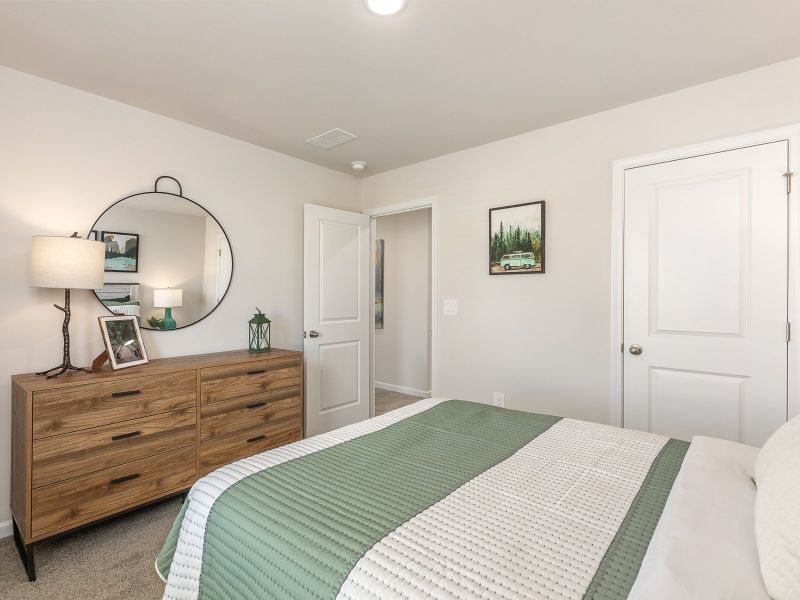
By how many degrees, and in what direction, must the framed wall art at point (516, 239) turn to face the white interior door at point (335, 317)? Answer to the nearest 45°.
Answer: approximately 45° to its right

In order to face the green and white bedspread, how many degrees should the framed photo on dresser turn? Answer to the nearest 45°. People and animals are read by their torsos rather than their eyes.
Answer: approximately 45° to its right

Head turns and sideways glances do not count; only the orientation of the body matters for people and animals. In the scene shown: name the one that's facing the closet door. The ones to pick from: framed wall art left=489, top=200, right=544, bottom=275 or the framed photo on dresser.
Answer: the framed photo on dresser

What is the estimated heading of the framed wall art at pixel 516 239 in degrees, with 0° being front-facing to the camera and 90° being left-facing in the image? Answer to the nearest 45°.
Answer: approximately 45°

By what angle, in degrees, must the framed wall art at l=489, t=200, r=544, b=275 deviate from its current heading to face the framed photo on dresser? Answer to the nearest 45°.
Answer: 0° — it already faces it

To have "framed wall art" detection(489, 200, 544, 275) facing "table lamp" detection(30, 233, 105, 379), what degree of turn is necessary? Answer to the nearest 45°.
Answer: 0° — it already faces it

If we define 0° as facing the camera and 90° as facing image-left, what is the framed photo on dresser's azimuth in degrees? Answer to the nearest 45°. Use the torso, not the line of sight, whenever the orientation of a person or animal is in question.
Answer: approximately 315°
